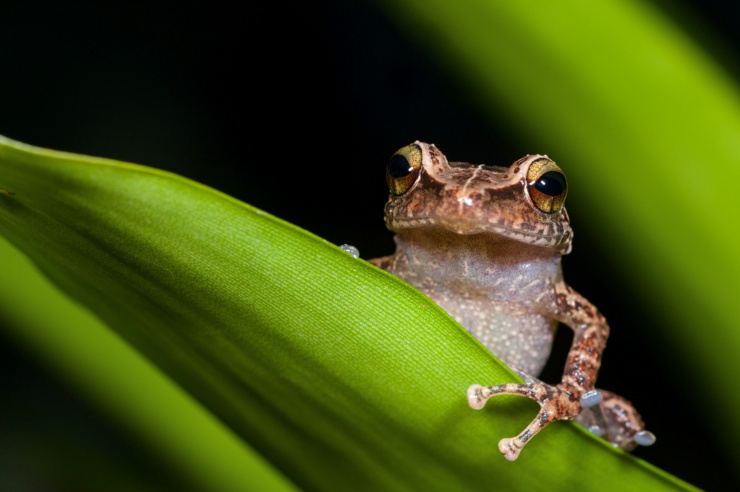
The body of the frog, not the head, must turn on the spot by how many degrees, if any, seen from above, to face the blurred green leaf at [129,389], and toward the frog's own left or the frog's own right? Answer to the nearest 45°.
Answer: approximately 45° to the frog's own right

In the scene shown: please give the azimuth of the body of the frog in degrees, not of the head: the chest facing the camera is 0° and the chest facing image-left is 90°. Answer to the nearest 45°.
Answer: approximately 0°
